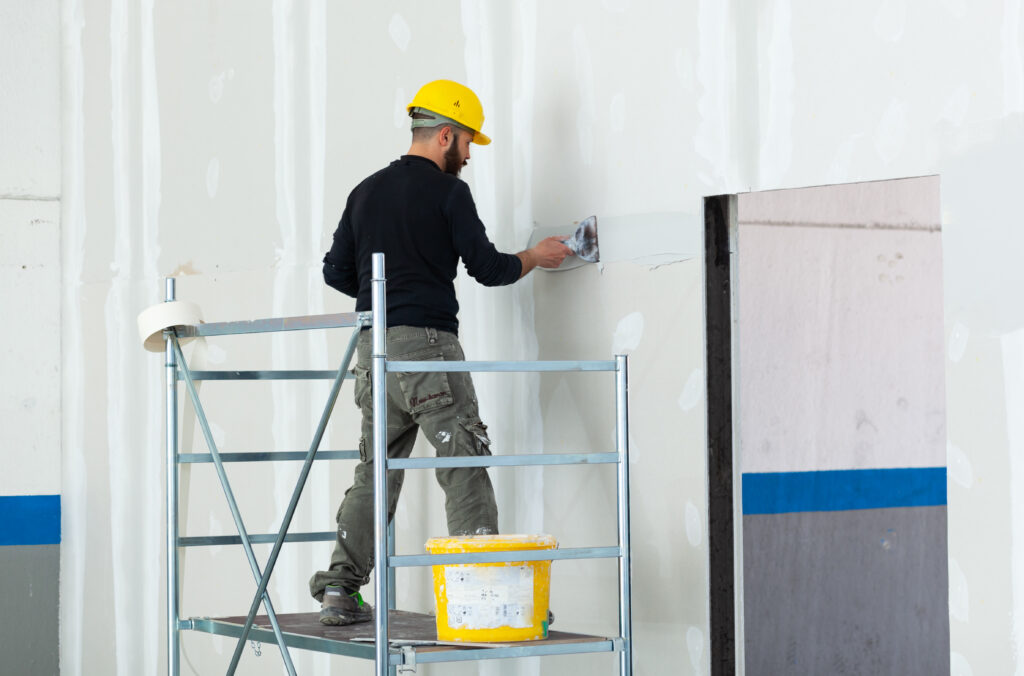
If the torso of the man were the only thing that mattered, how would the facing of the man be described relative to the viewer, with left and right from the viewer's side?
facing away from the viewer and to the right of the viewer

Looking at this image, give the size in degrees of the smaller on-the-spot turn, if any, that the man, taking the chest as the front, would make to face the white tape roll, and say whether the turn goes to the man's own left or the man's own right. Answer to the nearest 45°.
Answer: approximately 135° to the man's own left

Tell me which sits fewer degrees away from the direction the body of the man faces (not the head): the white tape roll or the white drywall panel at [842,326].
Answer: the white drywall panel

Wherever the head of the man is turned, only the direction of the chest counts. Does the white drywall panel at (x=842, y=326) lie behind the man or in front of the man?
in front
